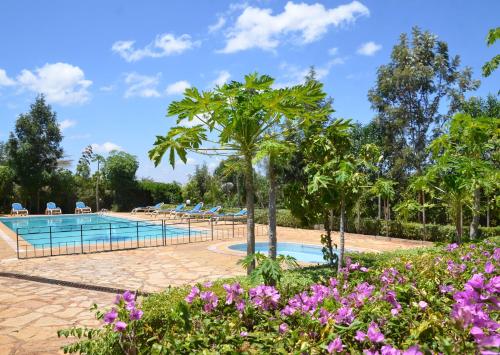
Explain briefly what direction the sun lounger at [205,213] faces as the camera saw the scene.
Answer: facing to the left of the viewer

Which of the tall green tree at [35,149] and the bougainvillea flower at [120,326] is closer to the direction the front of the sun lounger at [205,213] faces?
the tall green tree

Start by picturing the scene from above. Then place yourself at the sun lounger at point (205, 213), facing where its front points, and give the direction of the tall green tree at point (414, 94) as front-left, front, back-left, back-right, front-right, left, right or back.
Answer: back-left

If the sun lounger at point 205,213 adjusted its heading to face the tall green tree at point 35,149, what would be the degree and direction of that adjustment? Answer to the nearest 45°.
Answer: approximately 45° to its right

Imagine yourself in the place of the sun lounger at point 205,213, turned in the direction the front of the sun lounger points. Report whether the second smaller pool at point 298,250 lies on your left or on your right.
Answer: on your left

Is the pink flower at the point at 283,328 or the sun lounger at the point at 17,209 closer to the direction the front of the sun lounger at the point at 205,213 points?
the sun lounger

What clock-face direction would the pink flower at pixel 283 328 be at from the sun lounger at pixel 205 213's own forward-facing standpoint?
The pink flower is roughly at 9 o'clock from the sun lounger.

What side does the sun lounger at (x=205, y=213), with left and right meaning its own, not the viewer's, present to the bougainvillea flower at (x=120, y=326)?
left

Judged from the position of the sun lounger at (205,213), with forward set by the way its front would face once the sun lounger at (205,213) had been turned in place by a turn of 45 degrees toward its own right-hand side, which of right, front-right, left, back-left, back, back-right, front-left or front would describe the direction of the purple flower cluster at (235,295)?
back-left

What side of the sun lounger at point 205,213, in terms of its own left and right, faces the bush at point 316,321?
left
